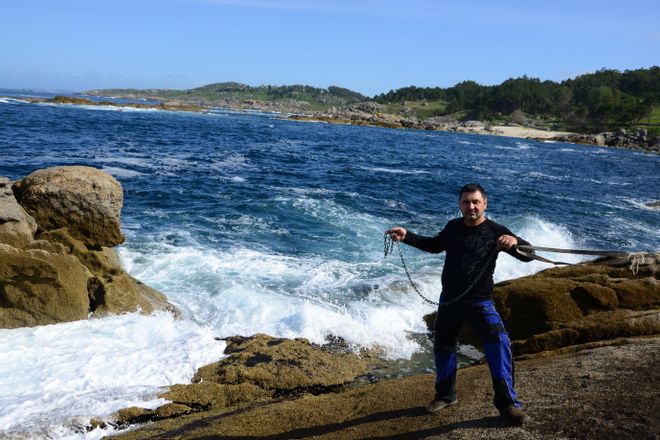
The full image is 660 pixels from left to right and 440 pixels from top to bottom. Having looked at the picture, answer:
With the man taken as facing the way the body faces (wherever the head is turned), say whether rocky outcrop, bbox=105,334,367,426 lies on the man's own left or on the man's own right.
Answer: on the man's own right

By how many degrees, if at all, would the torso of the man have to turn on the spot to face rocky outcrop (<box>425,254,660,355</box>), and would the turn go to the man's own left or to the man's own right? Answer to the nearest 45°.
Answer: approximately 180°

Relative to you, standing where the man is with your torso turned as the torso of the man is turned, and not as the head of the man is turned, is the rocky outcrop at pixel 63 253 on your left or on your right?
on your right

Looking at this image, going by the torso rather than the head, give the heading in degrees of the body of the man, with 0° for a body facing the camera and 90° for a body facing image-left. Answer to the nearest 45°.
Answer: approximately 0°
